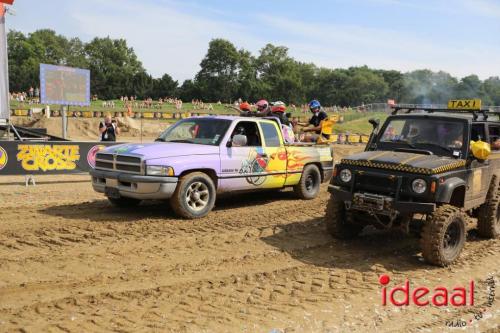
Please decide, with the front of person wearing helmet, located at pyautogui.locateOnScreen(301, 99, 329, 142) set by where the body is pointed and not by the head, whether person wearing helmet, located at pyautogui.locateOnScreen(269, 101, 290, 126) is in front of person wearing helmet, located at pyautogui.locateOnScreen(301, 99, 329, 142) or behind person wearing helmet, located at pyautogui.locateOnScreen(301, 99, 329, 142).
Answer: in front

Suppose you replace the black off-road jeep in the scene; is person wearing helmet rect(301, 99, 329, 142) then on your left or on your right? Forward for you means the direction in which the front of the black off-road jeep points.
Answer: on your right

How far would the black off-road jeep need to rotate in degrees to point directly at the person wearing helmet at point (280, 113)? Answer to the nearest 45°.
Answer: approximately 90° to its right

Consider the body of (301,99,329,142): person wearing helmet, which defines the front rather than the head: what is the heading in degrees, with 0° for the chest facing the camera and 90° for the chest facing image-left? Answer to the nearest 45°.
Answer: approximately 45°

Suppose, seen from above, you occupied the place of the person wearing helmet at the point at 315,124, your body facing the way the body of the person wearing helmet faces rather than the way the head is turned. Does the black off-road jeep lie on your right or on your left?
on your left
